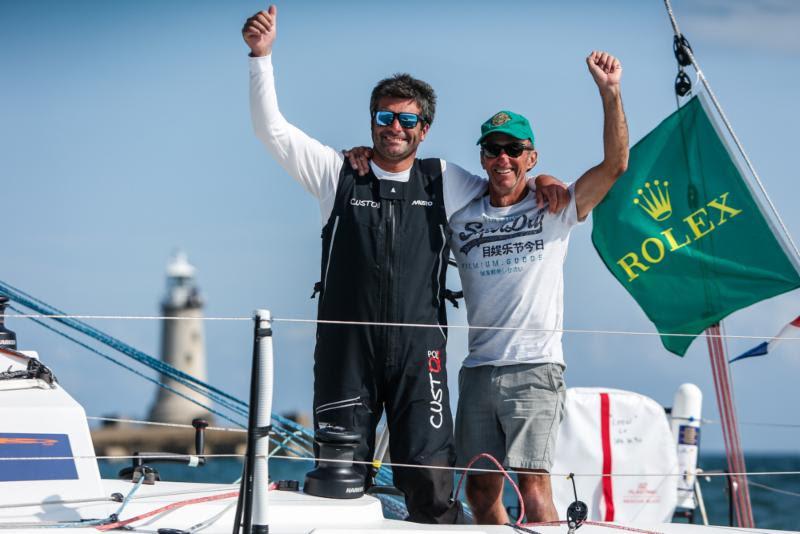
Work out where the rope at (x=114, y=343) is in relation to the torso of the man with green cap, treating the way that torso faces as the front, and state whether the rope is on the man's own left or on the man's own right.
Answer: on the man's own right

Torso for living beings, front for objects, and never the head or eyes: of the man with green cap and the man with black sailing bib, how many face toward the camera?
2

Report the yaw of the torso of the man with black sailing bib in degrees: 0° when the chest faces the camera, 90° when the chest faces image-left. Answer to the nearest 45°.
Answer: approximately 0°

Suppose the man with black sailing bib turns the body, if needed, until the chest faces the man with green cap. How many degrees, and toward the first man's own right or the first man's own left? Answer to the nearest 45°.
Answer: approximately 90° to the first man's own left
